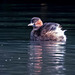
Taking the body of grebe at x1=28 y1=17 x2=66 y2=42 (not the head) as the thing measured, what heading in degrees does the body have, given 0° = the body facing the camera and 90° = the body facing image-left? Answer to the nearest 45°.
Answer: approximately 90°
